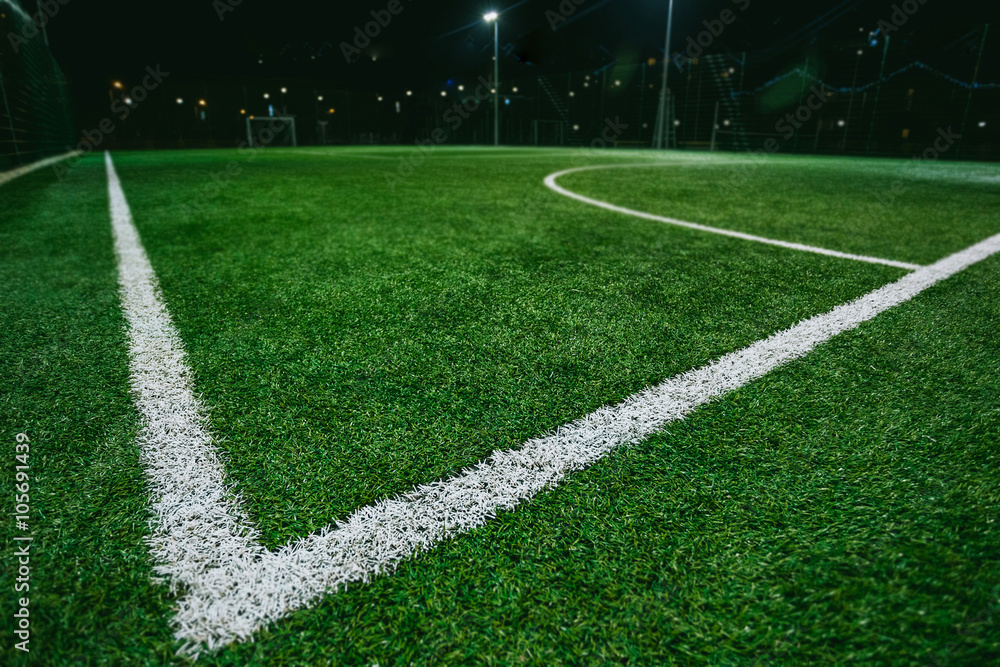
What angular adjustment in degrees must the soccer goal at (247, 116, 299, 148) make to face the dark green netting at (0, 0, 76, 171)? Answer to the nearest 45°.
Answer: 0° — it already faces it

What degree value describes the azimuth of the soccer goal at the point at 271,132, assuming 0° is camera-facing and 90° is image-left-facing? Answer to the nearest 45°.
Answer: approximately 0°

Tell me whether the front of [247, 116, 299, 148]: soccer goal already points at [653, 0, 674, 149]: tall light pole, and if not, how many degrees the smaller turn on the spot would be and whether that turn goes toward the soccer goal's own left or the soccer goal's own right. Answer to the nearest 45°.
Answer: approximately 45° to the soccer goal's own left
